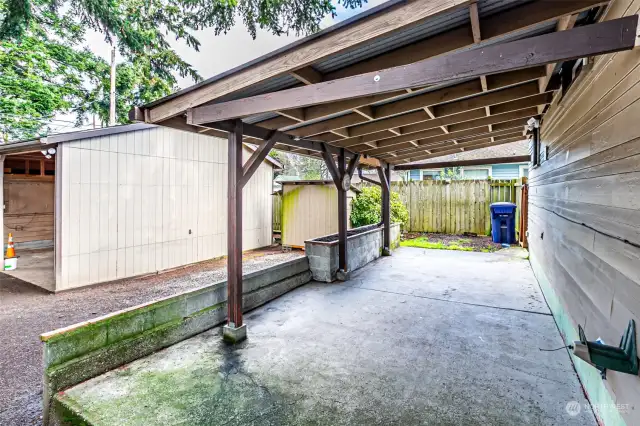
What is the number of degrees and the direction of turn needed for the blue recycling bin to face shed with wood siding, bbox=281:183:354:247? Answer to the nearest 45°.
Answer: approximately 45° to its right

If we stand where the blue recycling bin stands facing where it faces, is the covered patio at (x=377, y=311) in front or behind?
in front

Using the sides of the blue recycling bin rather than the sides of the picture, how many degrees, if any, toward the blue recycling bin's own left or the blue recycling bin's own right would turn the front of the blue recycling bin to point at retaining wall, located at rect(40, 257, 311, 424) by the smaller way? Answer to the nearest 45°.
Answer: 0° — it already faces it

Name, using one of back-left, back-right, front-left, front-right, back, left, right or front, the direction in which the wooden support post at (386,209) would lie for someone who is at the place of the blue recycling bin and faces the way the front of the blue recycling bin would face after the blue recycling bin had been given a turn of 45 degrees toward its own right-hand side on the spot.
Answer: front

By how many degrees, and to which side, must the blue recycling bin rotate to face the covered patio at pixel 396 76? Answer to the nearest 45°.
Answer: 0° — it already faces it

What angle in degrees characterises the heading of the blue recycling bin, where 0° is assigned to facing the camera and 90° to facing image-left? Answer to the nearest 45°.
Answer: approximately 0°

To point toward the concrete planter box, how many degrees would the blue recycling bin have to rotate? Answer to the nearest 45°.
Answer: approximately 45° to its right
